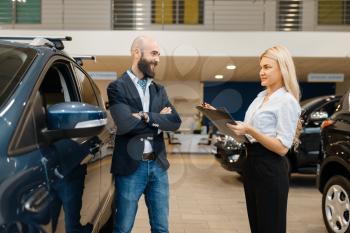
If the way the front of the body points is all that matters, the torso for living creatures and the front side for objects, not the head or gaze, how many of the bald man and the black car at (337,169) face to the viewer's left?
0

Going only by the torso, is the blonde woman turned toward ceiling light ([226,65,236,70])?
no

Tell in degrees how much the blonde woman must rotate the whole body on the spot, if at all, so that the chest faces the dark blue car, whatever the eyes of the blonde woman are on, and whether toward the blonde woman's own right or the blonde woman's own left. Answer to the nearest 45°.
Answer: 0° — they already face it

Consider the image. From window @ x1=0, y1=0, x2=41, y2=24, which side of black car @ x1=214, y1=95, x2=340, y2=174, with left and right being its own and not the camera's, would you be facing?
right

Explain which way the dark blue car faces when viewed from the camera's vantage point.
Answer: facing the viewer and to the left of the viewer

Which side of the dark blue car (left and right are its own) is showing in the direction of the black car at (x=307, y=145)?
back

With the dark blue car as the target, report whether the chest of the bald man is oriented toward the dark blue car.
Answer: no

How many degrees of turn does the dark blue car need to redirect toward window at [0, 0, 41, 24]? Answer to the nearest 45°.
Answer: approximately 135° to its right

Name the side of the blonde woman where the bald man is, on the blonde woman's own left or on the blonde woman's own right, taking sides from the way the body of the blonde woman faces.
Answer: on the blonde woman's own right

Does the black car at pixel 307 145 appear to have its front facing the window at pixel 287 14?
no

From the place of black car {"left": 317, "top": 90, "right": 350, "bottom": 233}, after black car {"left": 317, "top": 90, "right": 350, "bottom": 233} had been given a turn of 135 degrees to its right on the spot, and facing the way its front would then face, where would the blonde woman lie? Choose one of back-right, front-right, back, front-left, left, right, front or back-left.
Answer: left

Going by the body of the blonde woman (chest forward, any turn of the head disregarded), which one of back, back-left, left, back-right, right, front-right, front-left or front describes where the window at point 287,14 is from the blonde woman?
back-right

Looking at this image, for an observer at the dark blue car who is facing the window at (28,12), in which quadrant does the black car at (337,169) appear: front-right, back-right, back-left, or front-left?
front-right

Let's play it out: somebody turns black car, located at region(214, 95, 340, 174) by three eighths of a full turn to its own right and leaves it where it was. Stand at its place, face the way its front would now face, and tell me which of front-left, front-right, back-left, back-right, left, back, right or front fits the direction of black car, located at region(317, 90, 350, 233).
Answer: back

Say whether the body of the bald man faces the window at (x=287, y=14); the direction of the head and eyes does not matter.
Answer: no

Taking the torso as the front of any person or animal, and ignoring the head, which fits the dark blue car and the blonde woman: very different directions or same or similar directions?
same or similar directions
